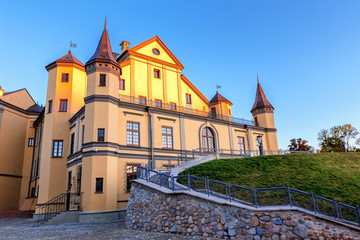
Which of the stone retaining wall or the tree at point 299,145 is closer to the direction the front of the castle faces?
the stone retaining wall

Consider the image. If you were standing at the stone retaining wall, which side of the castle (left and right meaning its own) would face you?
front

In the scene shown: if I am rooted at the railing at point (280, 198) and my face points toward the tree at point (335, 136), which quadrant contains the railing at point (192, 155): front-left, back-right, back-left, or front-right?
front-left

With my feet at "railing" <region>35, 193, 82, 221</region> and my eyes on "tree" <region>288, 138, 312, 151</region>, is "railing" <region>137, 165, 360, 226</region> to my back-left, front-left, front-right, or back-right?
front-right

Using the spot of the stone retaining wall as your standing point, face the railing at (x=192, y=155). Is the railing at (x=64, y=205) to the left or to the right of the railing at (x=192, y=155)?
left

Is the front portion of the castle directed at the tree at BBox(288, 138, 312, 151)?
no
